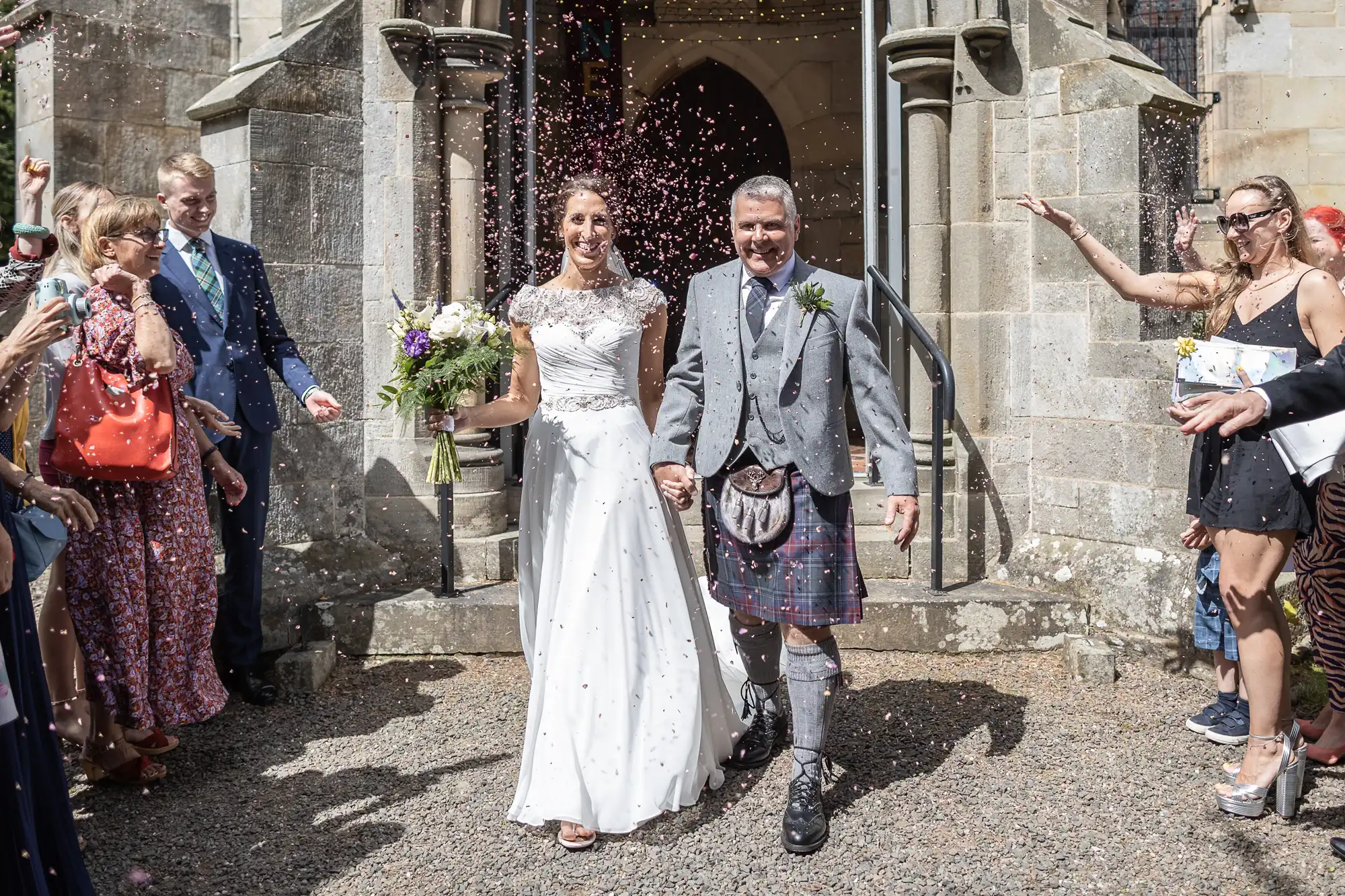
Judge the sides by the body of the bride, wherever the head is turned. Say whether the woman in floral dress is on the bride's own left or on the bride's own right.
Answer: on the bride's own right

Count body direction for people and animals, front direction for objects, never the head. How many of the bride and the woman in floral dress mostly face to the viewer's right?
1

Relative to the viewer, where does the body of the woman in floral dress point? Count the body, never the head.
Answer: to the viewer's right

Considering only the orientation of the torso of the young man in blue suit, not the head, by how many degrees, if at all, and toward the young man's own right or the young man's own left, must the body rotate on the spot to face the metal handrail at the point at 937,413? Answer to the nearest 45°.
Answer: approximately 45° to the young man's own left

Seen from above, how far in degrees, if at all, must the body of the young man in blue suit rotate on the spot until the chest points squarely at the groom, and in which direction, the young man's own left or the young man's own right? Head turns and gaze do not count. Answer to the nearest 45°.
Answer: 0° — they already face them

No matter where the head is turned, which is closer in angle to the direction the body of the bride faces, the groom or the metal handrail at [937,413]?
the groom

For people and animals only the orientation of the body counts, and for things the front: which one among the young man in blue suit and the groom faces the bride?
the young man in blue suit

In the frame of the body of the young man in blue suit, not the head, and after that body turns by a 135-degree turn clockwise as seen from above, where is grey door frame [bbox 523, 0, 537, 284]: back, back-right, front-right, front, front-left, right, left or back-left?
back-right

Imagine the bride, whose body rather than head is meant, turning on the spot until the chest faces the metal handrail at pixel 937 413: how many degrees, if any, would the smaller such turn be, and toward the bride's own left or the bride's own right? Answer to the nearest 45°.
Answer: approximately 135° to the bride's own left

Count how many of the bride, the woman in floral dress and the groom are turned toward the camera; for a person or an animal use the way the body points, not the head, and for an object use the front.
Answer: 2

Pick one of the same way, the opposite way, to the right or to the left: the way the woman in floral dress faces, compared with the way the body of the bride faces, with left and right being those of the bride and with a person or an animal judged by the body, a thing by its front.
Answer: to the left

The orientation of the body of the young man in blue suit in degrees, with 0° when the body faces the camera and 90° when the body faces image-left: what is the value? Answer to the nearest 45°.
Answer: approximately 315°
